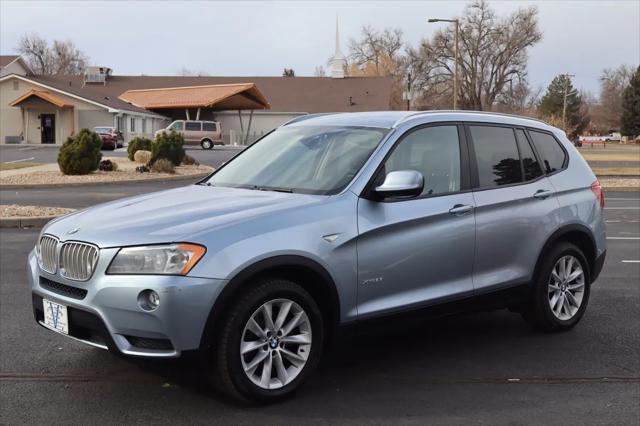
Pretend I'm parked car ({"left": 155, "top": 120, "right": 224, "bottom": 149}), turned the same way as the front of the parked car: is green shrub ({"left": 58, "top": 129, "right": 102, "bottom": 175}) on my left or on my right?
on my left

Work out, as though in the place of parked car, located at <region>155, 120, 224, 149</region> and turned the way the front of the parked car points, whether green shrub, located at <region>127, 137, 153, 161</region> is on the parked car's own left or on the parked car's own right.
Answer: on the parked car's own left

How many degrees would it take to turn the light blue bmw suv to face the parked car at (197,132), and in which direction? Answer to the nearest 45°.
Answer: approximately 135° to its right

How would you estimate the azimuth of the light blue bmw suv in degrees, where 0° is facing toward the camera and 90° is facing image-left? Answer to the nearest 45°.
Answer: approximately 45°

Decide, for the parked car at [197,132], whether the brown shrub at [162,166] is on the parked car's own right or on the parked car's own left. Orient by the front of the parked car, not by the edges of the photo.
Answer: on the parked car's own left

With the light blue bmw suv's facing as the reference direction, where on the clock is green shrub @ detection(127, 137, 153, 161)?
The green shrub is roughly at 4 o'clock from the light blue bmw suv.

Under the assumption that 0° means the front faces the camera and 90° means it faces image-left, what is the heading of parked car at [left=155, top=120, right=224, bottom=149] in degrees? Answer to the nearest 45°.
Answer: approximately 90°

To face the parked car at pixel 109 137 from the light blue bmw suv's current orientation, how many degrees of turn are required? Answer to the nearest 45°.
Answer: approximately 135° to its right
